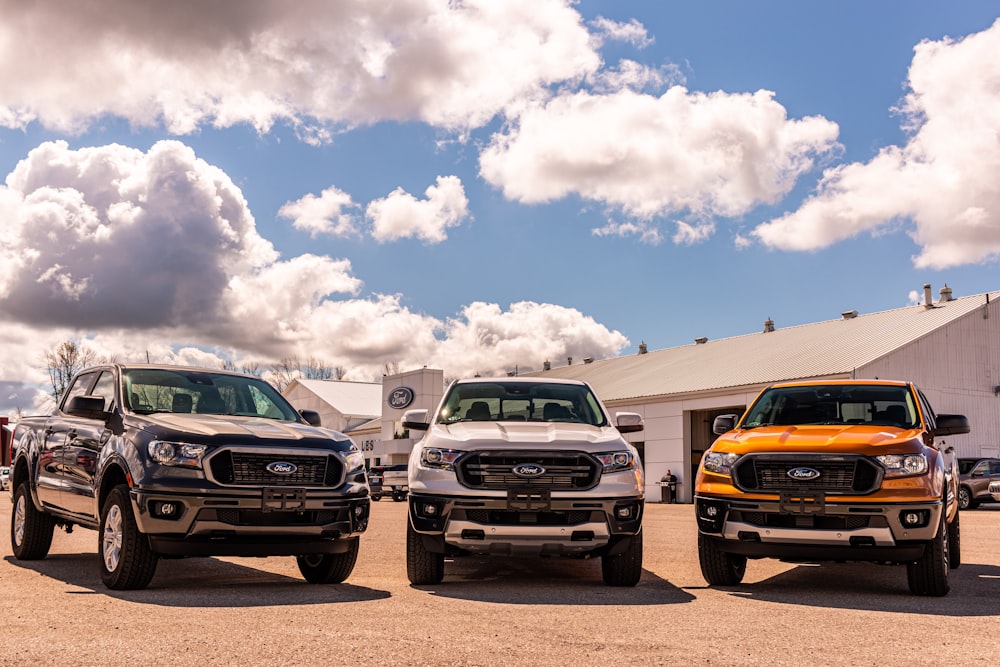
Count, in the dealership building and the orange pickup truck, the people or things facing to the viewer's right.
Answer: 0

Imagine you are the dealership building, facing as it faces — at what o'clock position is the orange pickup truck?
The orange pickup truck is roughly at 11 o'clock from the dealership building.

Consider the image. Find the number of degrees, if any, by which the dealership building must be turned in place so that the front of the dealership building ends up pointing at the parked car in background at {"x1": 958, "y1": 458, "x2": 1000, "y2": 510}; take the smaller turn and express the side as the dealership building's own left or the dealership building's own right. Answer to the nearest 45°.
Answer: approximately 45° to the dealership building's own left

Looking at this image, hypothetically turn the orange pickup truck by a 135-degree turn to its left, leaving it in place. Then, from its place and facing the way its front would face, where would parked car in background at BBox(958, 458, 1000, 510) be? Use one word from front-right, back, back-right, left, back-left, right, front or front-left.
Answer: front-left

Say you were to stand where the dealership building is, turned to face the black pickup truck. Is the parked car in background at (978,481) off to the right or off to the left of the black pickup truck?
left

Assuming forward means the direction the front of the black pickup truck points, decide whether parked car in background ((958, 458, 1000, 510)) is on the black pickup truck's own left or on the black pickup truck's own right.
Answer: on the black pickup truck's own left

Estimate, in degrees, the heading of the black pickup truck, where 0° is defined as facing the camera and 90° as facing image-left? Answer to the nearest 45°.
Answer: approximately 315°

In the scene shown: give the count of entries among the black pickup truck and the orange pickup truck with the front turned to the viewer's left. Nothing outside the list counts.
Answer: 0

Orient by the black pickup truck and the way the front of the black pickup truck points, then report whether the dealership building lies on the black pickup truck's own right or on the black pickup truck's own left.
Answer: on the black pickup truck's own left

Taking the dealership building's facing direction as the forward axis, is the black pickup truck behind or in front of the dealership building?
in front

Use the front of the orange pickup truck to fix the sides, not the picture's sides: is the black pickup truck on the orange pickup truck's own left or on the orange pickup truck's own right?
on the orange pickup truck's own right

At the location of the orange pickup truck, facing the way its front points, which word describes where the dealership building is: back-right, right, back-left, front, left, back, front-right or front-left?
back

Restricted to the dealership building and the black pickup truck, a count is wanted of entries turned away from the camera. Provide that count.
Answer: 0

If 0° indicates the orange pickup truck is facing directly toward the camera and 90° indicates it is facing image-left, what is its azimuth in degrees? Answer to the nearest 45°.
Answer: approximately 0°
